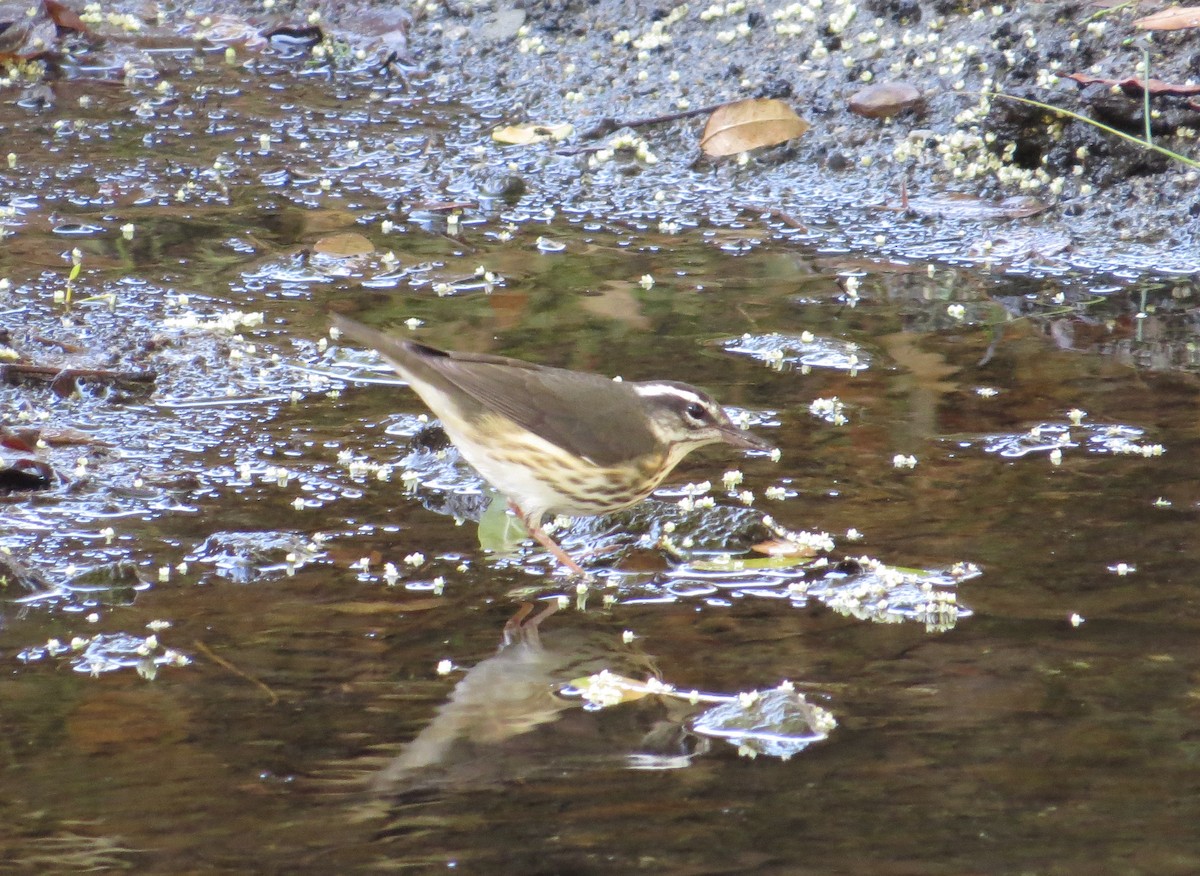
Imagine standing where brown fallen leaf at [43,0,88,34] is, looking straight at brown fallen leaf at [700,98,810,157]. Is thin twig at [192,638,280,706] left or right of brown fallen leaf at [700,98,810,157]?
right

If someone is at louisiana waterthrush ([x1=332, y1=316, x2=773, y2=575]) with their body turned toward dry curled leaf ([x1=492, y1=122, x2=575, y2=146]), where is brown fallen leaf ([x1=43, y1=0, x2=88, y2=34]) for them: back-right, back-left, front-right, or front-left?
front-left

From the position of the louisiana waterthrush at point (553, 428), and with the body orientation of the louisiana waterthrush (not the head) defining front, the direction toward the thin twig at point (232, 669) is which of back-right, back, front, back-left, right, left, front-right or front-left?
back-right

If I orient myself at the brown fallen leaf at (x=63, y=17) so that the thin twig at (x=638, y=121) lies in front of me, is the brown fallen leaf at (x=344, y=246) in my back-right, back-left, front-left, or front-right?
front-right

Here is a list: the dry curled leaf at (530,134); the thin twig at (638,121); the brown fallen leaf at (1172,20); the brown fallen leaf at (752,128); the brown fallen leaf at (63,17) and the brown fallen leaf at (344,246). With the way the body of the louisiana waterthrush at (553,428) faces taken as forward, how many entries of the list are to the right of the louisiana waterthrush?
0

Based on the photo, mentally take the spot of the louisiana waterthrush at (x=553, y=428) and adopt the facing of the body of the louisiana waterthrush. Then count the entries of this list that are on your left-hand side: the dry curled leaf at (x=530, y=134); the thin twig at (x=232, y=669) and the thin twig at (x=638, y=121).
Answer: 2

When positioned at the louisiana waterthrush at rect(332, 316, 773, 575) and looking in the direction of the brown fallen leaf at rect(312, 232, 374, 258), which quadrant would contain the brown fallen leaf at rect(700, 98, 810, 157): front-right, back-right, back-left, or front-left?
front-right

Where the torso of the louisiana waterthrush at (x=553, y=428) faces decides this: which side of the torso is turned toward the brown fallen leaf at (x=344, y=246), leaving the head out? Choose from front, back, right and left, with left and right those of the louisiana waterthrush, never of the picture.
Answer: left

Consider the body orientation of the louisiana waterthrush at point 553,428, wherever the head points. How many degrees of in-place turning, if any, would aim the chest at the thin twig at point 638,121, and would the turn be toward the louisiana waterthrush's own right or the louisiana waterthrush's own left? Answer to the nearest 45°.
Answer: approximately 90° to the louisiana waterthrush's own left

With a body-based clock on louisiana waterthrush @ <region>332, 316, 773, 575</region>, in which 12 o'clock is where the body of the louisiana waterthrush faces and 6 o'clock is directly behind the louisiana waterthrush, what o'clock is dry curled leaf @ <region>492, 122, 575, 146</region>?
The dry curled leaf is roughly at 9 o'clock from the louisiana waterthrush.

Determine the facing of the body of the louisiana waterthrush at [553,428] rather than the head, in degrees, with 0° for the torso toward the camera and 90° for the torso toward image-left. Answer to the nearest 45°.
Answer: approximately 270°

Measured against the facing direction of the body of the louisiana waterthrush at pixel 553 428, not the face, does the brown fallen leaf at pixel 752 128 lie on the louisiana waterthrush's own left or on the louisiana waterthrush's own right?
on the louisiana waterthrush's own left

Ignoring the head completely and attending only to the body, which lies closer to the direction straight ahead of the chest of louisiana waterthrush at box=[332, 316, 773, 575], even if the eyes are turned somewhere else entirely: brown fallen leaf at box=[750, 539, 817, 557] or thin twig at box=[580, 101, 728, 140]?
the brown fallen leaf

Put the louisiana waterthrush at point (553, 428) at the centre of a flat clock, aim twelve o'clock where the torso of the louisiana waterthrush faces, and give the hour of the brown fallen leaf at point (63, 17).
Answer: The brown fallen leaf is roughly at 8 o'clock from the louisiana waterthrush.

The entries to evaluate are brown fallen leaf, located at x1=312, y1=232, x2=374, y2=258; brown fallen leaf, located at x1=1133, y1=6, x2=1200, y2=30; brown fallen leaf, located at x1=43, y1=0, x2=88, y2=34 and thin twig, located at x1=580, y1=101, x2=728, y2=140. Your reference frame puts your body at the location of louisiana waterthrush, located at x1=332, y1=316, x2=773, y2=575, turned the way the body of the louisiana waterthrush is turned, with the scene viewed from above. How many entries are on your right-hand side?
0
